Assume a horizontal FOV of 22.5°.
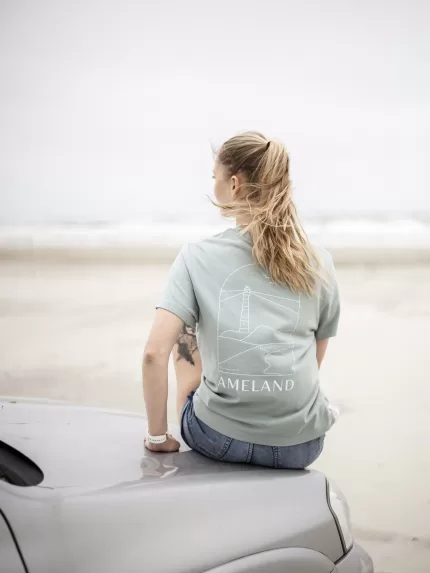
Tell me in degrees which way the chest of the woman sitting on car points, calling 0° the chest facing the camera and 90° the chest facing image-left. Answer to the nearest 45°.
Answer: approximately 180°

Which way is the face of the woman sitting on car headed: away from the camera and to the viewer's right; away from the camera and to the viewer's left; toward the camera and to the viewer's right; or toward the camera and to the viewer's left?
away from the camera and to the viewer's left
